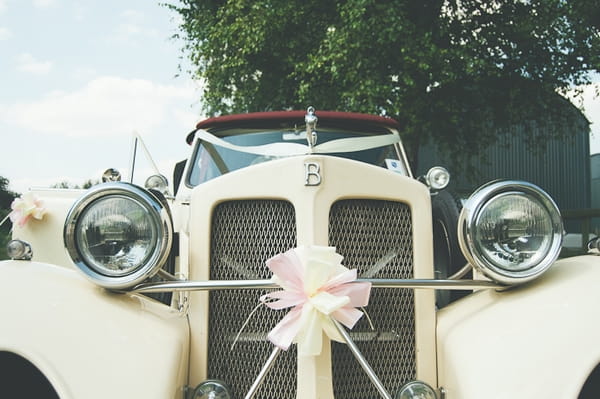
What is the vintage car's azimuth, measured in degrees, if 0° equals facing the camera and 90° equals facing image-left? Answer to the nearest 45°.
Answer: approximately 0°

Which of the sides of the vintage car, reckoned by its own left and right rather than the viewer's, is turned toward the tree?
back
